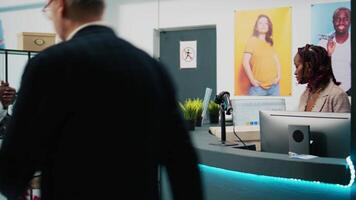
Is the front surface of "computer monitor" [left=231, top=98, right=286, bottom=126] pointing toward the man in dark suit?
yes

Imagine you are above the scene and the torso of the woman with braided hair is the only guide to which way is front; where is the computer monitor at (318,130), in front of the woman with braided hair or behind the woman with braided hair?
in front

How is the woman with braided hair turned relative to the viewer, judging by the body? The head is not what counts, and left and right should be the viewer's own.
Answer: facing the viewer and to the left of the viewer

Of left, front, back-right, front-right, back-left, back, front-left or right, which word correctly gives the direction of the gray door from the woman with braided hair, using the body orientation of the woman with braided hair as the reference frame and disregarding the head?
right

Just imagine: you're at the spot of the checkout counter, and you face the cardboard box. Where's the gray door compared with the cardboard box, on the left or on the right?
right

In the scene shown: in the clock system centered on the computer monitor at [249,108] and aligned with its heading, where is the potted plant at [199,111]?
The potted plant is roughly at 1 o'clock from the computer monitor.

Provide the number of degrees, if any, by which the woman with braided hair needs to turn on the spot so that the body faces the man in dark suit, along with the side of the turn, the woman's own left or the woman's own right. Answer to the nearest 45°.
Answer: approximately 45° to the woman's own left

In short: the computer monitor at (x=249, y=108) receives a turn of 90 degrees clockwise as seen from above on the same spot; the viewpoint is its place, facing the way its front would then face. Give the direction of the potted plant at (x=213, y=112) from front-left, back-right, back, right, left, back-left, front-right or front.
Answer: front-left

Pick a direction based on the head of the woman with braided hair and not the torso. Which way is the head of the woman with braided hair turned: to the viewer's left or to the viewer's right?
to the viewer's left

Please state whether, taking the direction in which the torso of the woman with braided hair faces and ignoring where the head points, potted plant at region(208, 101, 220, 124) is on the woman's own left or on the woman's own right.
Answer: on the woman's own right

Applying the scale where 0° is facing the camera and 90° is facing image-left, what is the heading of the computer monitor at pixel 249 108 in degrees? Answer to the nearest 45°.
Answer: approximately 0°
